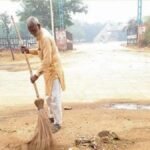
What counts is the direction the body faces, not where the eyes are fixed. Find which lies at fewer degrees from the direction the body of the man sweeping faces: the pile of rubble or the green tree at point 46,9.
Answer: the pile of rubble

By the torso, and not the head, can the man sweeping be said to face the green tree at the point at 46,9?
no

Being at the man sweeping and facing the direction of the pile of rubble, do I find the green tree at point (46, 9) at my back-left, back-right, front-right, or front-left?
back-left

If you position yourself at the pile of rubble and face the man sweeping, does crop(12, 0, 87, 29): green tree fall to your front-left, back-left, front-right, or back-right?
front-right

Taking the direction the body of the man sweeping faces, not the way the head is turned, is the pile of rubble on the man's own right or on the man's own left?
on the man's own left
